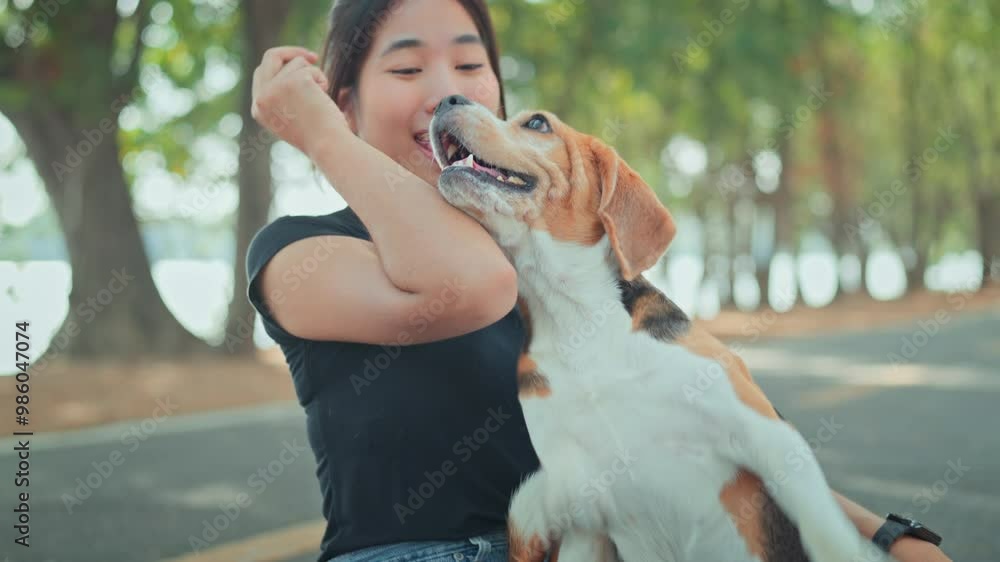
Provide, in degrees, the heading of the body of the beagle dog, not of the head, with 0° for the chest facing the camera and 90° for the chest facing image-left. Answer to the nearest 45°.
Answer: approximately 45°

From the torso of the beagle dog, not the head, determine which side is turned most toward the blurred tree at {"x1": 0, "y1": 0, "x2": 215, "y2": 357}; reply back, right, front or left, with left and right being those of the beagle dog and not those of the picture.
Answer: right
